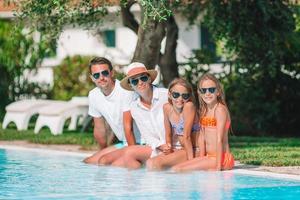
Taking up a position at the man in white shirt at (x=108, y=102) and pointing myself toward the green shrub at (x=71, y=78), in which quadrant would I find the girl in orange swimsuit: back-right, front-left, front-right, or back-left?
back-right

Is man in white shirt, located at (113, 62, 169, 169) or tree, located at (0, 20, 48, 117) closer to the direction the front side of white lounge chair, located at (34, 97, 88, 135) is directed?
the man in white shirt
